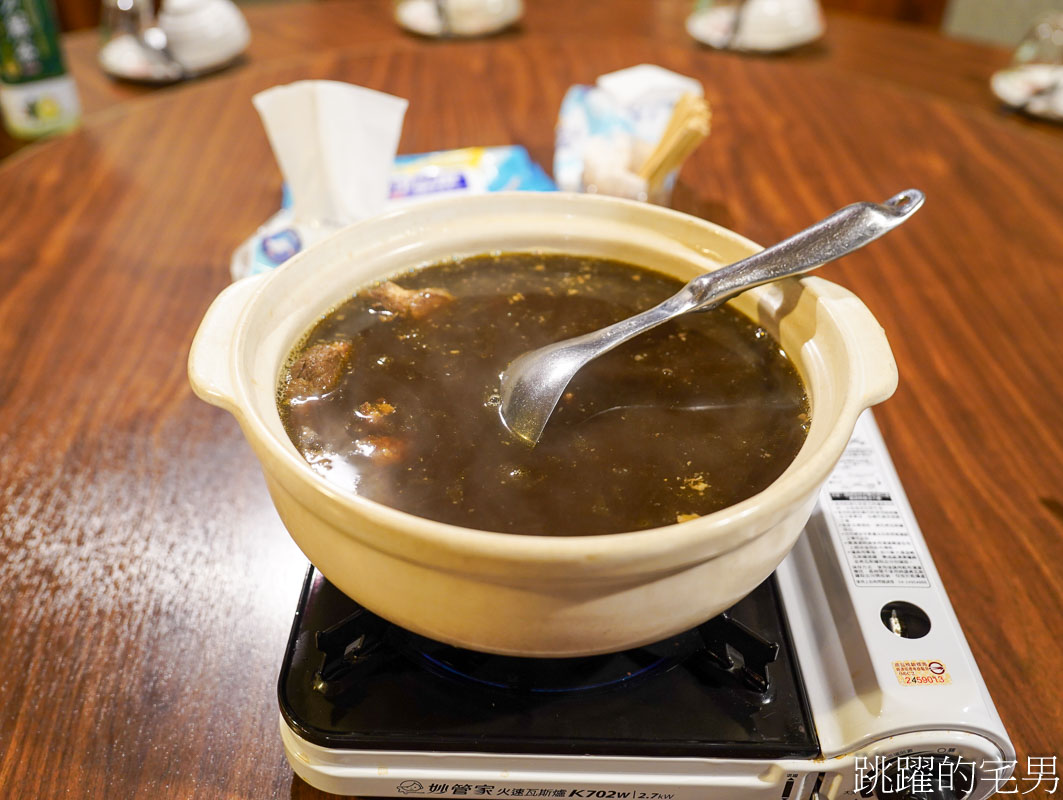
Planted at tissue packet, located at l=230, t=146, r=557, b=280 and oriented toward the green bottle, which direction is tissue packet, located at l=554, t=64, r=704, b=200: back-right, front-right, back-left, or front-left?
back-right

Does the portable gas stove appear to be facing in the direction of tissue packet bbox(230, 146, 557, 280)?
no

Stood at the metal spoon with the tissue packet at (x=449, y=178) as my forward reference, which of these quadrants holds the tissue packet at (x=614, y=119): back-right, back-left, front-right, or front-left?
front-right

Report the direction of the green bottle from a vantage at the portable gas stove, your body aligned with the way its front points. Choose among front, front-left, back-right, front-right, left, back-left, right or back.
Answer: back-right

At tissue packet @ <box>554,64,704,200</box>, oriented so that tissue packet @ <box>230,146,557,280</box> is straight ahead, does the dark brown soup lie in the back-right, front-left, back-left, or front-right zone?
front-left

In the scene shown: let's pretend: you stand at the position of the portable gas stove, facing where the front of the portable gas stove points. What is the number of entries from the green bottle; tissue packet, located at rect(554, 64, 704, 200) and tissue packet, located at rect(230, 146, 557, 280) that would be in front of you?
0

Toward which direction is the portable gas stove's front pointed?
toward the camera

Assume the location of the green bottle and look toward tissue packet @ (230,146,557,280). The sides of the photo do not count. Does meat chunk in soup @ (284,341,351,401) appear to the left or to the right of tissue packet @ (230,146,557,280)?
right
